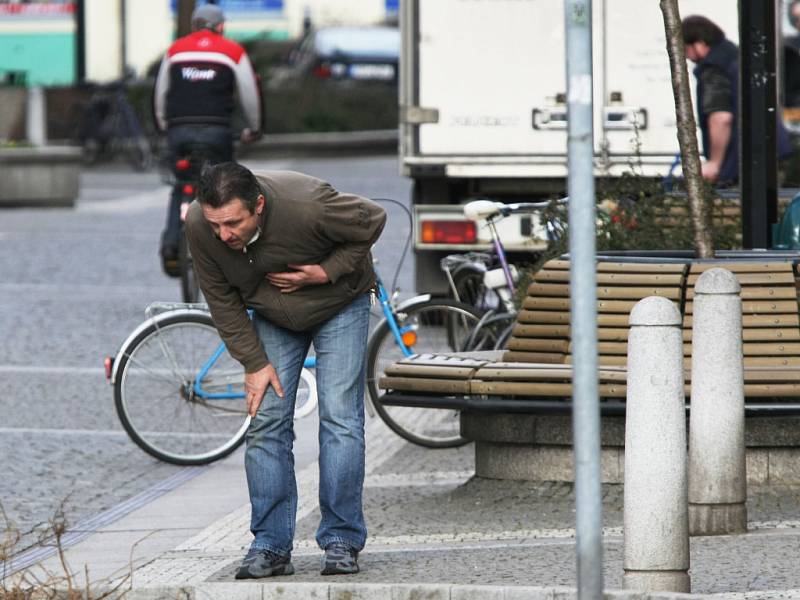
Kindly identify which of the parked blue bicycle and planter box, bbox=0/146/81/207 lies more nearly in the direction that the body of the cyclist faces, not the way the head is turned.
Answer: the planter box

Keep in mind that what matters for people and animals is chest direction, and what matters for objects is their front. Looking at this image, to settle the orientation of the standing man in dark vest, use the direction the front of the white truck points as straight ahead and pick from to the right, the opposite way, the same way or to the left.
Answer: to the left

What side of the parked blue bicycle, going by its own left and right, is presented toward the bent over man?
right

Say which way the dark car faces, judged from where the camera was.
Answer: facing away from the viewer and to the left of the viewer

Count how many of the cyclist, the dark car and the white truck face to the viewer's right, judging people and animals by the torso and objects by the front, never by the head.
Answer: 0

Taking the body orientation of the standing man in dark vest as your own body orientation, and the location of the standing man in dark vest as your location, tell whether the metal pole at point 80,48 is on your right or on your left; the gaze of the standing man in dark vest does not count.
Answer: on your right

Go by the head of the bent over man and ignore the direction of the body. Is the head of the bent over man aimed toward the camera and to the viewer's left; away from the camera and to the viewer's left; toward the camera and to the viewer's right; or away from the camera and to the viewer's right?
toward the camera and to the viewer's left

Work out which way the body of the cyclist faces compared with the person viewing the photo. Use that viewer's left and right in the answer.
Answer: facing away from the viewer

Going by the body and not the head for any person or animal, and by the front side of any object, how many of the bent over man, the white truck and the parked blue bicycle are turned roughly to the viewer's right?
1

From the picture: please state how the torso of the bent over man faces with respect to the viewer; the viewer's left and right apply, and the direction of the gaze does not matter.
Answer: facing the viewer and to the left of the viewer

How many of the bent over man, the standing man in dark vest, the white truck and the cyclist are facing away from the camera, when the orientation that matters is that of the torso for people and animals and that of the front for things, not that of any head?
2
